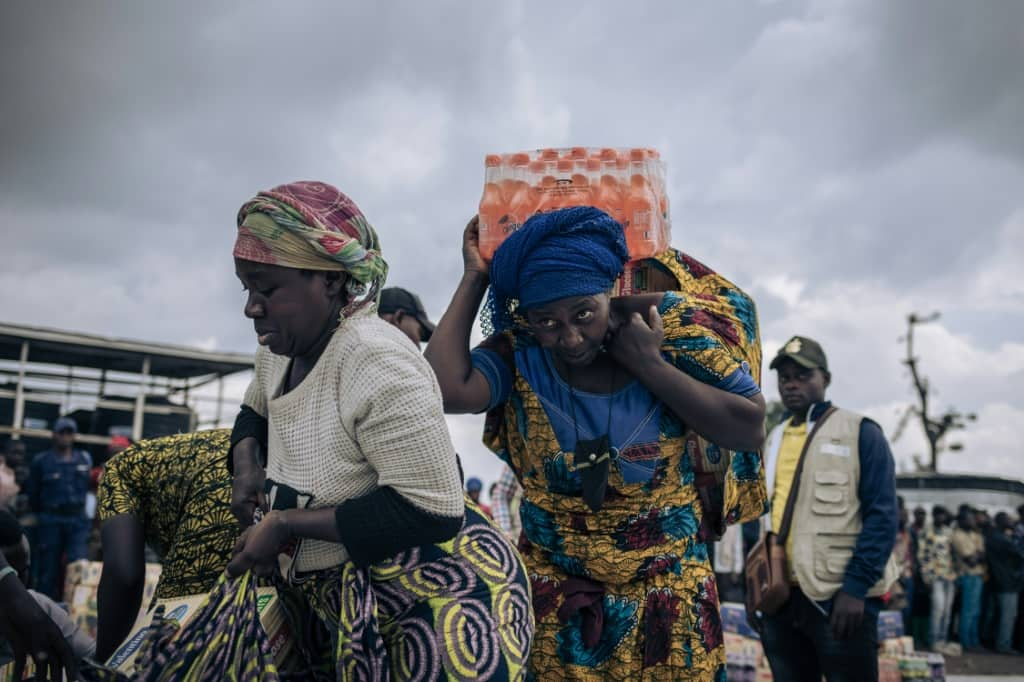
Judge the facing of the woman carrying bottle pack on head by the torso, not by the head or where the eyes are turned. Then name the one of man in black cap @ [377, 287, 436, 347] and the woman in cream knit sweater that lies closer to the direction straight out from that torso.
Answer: the woman in cream knit sweater

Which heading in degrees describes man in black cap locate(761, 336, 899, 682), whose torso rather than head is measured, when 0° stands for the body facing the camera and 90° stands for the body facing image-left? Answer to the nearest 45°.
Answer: approximately 45°

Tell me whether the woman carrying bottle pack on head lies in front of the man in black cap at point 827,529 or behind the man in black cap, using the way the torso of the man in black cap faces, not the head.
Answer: in front

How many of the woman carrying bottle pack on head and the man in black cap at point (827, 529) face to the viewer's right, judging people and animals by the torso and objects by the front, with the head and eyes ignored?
0

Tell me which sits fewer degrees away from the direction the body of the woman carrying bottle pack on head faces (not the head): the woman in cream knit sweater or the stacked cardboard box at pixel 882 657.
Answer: the woman in cream knit sweater

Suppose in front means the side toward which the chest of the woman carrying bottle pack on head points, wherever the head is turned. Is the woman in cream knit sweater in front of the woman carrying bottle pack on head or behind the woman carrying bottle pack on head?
in front
